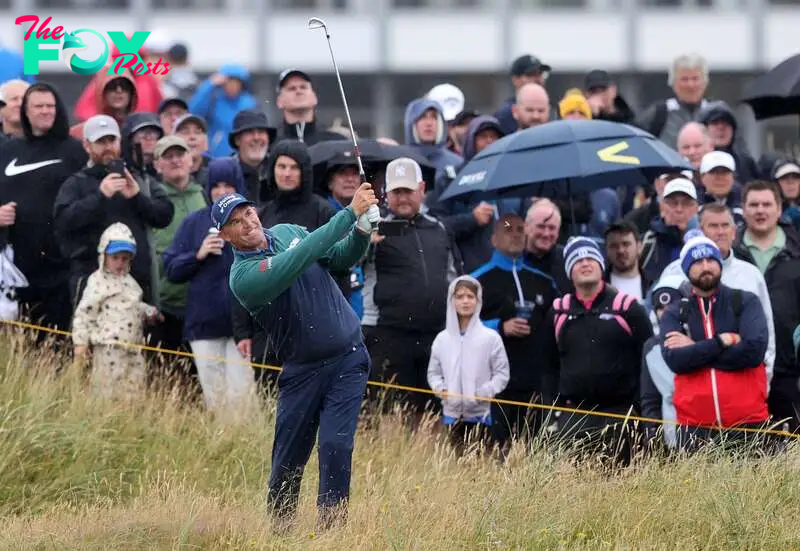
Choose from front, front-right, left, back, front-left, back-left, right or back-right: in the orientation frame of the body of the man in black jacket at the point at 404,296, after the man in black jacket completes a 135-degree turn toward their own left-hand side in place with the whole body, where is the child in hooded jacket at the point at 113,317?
back-left

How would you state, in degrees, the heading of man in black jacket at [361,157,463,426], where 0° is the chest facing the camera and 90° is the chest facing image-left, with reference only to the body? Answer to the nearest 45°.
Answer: approximately 0°

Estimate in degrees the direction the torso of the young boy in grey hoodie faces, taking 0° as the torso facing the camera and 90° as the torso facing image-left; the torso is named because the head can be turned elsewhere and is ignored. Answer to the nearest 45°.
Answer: approximately 0°

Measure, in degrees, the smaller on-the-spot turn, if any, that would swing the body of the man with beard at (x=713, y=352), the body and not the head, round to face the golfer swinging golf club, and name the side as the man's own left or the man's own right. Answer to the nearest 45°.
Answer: approximately 45° to the man's own right

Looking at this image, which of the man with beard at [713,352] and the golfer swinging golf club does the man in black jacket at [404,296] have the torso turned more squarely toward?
the golfer swinging golf club
